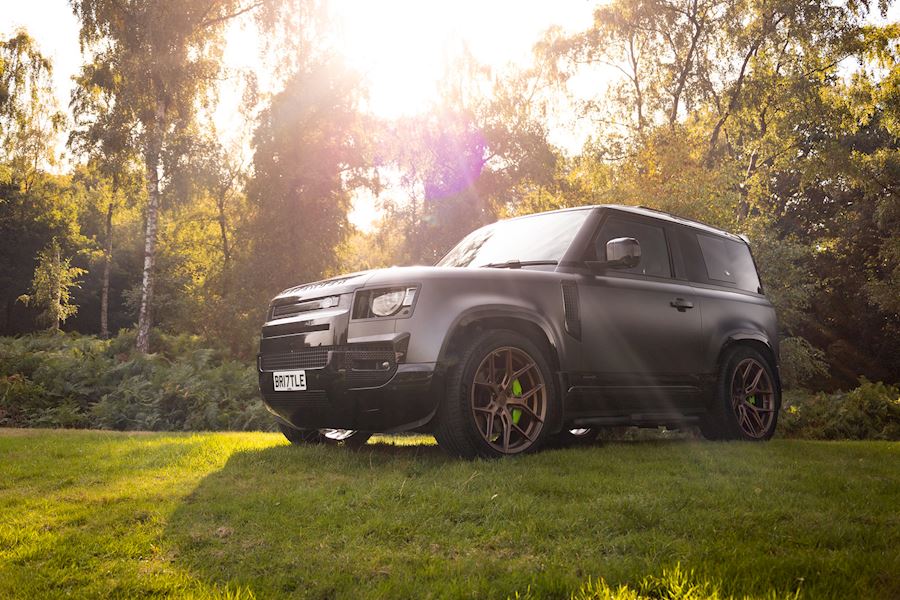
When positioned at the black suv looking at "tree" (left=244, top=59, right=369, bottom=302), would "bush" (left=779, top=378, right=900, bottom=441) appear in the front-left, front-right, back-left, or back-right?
front-right

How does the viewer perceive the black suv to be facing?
facing the viewer and to the left of the viewer

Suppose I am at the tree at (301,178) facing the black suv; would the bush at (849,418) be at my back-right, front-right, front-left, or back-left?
front-left

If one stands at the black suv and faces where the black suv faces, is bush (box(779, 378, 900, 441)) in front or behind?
behind

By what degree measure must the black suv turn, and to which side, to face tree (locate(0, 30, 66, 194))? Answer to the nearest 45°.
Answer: approximately 90° to its right

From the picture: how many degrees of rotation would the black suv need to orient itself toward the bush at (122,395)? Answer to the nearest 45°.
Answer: approximately 90° to its right

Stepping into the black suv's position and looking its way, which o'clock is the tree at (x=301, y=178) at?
The tree is roughly at 4 o'clock from the black suv.

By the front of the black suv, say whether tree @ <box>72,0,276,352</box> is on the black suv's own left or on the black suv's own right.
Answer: on the black suv's own right

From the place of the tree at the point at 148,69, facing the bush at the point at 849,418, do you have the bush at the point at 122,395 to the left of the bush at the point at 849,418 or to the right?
right
